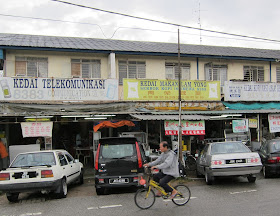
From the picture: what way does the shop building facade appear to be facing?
toward the camera

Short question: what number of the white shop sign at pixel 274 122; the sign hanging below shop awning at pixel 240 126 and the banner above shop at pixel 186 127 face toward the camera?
3

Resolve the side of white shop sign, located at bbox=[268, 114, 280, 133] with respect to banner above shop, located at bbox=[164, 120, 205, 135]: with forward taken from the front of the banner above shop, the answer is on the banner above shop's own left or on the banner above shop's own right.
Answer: on the banner above shop's own left

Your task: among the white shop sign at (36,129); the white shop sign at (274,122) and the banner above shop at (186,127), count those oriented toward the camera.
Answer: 3

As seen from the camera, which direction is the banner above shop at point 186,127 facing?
toward the camera

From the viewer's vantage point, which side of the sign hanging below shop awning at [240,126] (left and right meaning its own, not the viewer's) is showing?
front

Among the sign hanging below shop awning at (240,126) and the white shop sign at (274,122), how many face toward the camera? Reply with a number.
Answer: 2

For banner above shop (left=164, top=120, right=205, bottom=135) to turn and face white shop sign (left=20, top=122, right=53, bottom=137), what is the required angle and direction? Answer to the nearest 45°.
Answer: approximately 90° to its right

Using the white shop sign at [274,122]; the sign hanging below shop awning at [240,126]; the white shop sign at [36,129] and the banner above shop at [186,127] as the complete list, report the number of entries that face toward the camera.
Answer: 4

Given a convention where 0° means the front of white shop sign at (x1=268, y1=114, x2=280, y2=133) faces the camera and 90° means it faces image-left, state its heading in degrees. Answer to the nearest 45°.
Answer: approximately 0°

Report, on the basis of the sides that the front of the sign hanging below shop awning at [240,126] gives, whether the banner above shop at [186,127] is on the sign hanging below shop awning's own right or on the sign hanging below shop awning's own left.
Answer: on the sign hanging below shop awning's own right

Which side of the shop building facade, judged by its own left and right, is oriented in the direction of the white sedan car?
front
